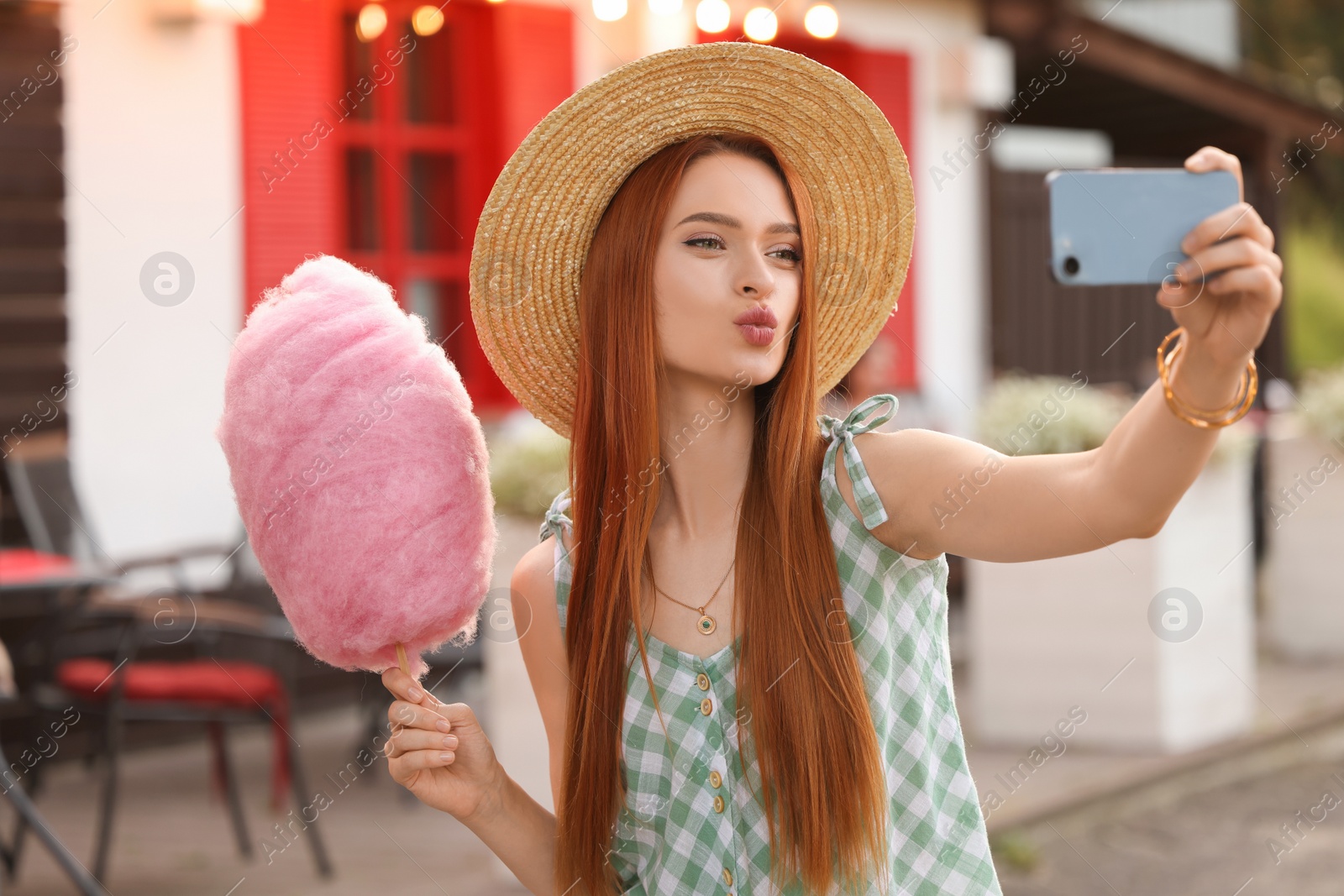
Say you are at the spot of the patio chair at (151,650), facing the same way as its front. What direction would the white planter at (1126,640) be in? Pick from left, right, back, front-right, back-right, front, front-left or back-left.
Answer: front

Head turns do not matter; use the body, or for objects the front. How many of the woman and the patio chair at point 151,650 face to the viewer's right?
1

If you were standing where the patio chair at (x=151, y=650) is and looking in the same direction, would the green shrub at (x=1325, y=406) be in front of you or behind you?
in front

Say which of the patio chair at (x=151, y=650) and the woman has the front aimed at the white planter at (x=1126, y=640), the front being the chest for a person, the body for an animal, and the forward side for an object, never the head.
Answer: the patio chair

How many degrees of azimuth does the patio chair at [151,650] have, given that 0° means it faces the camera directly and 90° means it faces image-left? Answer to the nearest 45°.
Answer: approximately 270°

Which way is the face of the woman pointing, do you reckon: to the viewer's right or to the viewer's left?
to the viewer's right

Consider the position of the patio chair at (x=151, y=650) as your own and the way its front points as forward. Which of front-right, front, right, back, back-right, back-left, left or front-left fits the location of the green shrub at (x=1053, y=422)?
front

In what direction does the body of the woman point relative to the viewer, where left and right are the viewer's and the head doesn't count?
facing the viewer
